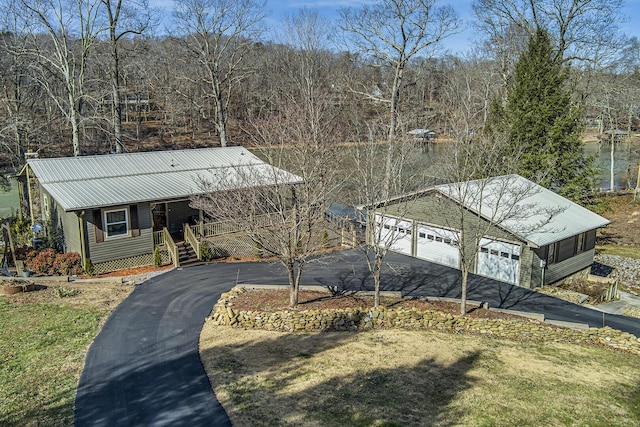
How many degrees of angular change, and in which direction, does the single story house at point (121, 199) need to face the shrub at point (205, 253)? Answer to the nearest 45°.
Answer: approximately 45° to its left

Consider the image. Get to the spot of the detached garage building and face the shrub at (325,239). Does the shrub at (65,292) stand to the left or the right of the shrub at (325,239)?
left

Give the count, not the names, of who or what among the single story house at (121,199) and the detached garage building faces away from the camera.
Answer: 0

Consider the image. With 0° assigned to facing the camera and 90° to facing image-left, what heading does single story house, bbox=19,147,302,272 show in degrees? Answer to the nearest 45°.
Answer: approximately 315°

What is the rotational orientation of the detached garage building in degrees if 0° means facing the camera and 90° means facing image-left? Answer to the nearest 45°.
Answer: approximately 45°

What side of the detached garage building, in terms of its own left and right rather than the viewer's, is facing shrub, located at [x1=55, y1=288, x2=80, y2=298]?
front

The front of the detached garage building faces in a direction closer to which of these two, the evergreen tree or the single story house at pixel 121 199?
the single story house
